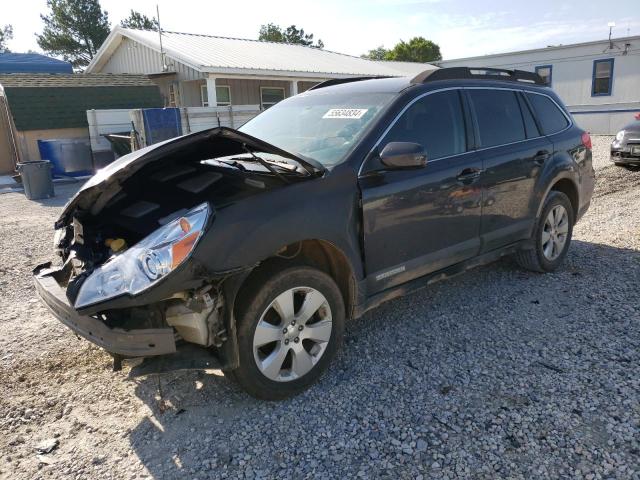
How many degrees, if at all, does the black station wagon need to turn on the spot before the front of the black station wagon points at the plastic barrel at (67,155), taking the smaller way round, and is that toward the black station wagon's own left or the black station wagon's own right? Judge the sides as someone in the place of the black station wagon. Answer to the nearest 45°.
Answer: approximately 90° to the black station wagon's own right

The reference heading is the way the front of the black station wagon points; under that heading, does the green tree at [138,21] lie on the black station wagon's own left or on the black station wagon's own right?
on the black station wagon's own right

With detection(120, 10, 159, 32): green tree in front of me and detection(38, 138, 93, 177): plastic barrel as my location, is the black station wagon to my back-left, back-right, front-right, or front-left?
back-right

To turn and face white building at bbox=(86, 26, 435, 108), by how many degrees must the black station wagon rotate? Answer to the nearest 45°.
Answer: approximately 135° to its right

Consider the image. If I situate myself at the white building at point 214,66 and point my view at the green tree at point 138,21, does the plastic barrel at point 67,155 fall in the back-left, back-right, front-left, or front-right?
back-left

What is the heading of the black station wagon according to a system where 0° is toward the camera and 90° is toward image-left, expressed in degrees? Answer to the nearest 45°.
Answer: approximately 45°

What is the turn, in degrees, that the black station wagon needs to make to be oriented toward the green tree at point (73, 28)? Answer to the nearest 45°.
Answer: approximately 90° to its right

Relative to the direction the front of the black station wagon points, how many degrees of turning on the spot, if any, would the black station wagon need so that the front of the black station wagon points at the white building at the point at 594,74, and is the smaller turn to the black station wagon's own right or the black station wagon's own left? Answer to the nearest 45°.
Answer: approximately 180°

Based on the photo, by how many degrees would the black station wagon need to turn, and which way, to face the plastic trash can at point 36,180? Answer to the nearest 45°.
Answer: approximately 90° to its right
